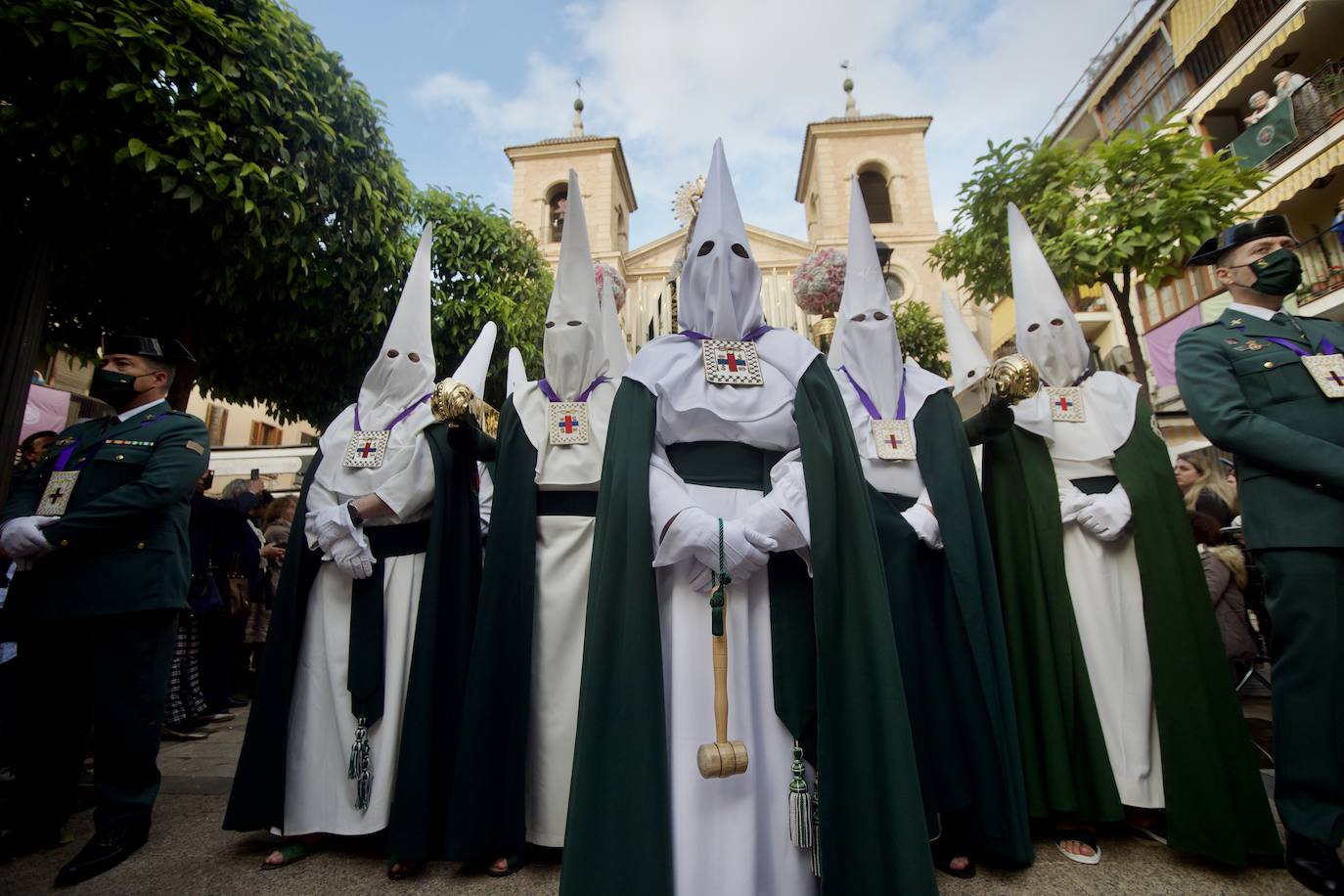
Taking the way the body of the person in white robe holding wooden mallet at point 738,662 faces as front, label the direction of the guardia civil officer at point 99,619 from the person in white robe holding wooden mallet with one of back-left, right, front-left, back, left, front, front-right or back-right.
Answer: right

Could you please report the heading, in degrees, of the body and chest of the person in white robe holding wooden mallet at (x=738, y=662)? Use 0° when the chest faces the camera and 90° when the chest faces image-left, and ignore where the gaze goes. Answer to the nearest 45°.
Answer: approximately 0°

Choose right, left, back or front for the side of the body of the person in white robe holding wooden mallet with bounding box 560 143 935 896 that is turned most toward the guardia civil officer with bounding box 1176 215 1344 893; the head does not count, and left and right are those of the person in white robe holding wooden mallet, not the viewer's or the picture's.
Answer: left

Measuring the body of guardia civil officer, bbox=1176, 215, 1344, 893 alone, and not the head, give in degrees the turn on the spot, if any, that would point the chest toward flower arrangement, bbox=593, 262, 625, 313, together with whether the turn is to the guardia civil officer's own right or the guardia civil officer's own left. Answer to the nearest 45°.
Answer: approximately 135° to the guardia civil officer's own right

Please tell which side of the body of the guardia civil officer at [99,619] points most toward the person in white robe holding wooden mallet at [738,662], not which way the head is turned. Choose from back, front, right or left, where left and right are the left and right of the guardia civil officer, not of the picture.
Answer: left

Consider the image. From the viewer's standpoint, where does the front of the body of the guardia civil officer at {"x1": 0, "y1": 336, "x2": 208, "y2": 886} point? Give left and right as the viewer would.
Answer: facing the viewer and to the left of the viewer

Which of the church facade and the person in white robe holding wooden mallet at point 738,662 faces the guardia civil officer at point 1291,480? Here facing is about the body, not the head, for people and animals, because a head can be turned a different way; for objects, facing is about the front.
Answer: the church facade

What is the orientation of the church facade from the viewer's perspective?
toward the camera
